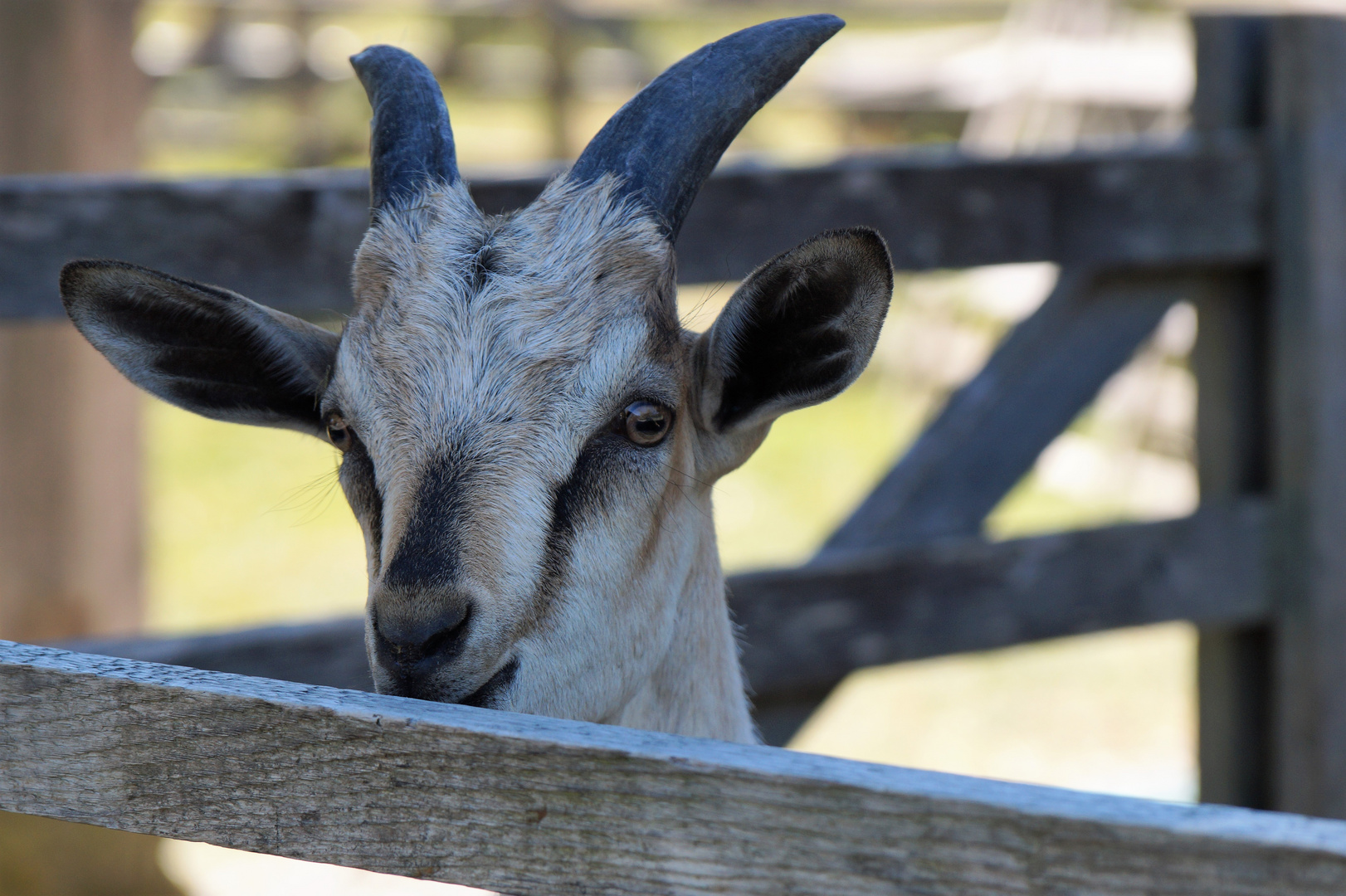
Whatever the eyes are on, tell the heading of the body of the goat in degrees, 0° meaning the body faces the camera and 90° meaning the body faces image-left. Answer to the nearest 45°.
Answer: approximately 45°
